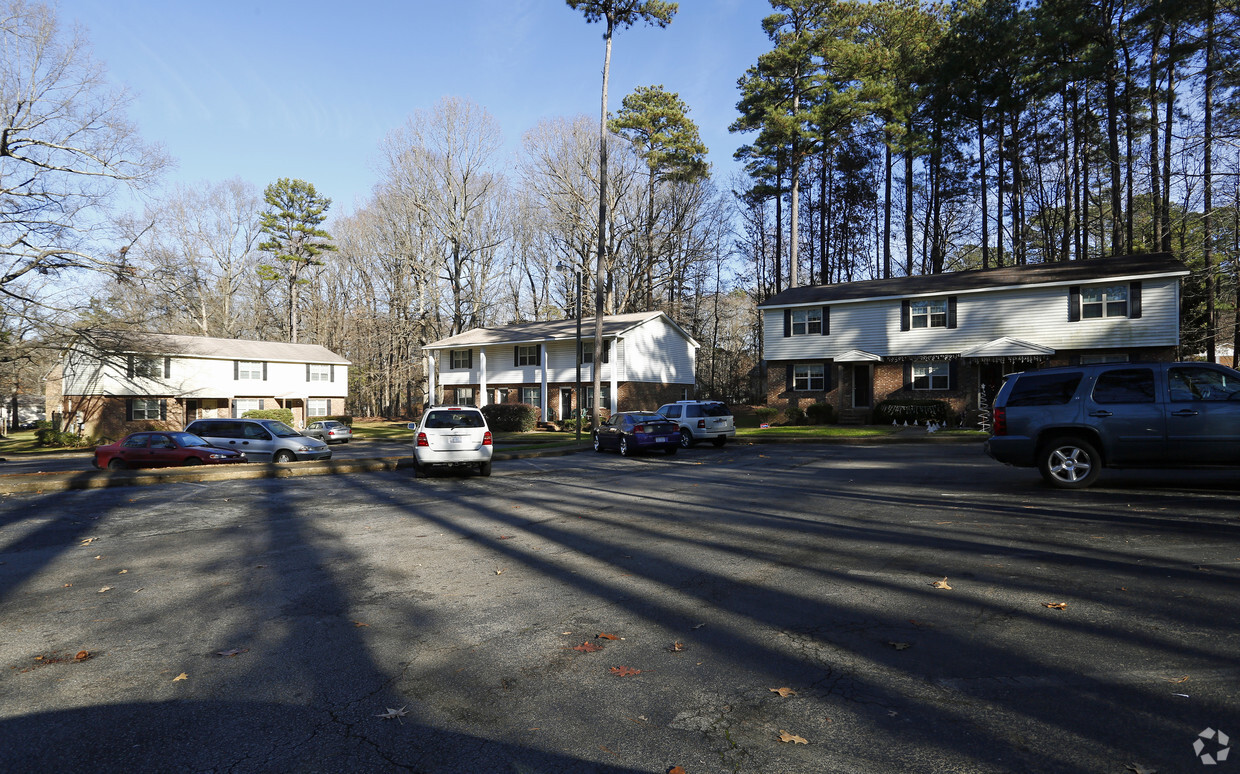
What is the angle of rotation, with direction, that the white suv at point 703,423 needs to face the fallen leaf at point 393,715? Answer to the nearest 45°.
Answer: approximately 135° to its left

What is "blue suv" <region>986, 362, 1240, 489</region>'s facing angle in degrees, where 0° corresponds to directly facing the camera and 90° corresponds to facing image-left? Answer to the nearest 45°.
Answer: approximately 270°

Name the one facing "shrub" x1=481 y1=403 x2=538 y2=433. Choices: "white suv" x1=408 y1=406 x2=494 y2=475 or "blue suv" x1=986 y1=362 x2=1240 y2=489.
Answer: the white suv

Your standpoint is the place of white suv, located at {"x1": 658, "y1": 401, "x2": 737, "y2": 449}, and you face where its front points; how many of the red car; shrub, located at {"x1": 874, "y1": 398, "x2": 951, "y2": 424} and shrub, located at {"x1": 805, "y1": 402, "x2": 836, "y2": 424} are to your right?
2

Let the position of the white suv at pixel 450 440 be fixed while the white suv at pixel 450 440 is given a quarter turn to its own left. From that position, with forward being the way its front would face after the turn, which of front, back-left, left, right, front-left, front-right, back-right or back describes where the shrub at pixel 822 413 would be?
back-right

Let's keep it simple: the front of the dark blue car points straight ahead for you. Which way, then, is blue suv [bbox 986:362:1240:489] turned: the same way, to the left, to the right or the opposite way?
to the right

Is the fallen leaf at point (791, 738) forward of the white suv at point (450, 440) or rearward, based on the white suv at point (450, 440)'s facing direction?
rearward

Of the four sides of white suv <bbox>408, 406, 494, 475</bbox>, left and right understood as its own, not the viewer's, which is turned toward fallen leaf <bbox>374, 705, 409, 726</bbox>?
back

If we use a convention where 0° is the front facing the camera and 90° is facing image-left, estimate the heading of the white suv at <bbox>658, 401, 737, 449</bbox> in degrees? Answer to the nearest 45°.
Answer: approximately 135°

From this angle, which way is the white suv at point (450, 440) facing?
away from the camera

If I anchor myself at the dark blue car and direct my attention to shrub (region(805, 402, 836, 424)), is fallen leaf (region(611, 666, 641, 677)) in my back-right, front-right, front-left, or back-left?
back-right

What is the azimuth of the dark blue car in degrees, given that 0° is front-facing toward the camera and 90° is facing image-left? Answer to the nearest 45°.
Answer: approximately 135°

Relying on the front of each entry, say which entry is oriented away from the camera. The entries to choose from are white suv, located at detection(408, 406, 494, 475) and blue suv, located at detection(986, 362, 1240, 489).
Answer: the white suv

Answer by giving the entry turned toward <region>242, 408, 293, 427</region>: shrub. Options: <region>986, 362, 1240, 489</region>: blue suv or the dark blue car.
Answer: the dark blue car

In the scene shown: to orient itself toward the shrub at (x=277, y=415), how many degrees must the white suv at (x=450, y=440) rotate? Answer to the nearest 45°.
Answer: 0° — it already faces it
